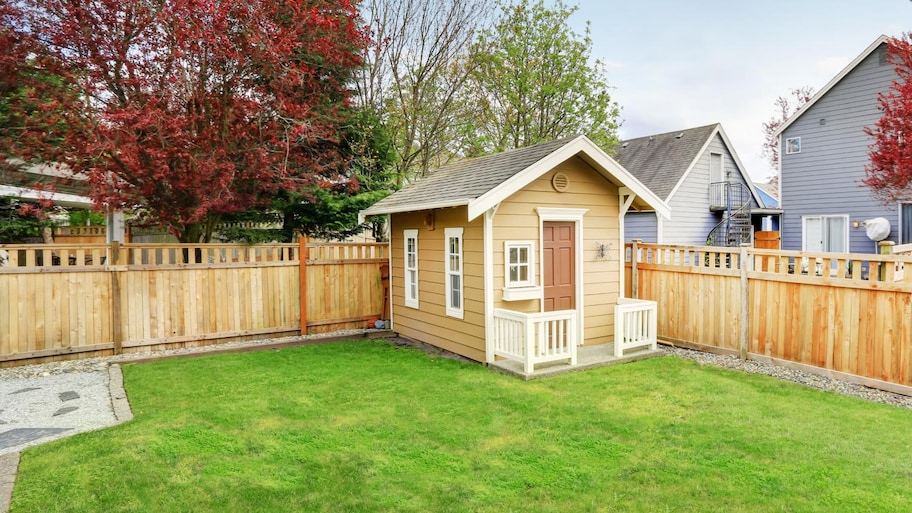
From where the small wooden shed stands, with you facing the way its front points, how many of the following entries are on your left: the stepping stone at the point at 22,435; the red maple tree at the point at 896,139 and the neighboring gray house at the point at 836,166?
2

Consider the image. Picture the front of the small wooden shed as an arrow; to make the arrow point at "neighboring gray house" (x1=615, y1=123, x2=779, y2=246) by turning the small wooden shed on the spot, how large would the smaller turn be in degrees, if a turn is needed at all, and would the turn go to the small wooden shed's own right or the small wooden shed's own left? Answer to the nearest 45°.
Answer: approximately 90° to the small wooden shed's own left

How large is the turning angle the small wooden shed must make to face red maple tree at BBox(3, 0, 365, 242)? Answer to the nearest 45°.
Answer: approximately 135° to its right

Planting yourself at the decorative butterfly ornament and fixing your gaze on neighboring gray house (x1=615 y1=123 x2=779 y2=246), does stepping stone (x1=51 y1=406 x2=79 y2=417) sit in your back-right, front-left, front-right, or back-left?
back-left

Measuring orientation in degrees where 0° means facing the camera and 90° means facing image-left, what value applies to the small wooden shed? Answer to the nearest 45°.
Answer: approximately 315°

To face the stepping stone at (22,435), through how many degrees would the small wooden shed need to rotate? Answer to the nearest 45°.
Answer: approximately 90° to its right

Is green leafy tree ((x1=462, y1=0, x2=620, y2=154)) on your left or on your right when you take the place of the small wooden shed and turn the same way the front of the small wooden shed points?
on your left

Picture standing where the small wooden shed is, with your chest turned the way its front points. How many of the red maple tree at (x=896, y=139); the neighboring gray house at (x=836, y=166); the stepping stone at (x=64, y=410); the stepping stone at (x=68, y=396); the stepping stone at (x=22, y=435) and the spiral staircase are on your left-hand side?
3

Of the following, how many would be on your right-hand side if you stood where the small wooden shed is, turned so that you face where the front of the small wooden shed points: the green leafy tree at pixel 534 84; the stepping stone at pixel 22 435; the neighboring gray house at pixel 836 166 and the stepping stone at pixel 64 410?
2

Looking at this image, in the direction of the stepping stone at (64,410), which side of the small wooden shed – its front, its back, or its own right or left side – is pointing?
right

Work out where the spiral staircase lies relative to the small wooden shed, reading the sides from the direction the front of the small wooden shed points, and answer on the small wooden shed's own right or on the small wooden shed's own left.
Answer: on the small wooden shed's own left

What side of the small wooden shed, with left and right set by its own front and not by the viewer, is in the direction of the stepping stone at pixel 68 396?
right

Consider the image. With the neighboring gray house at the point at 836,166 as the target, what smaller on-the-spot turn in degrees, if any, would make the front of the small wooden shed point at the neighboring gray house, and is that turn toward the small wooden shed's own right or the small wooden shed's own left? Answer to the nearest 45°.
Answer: approximately 90° to the small wooden shed's own left
